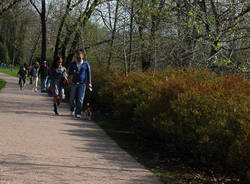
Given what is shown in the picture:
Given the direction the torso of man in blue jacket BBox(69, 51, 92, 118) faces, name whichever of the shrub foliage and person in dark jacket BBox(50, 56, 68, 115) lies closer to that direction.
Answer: the shrub foliage

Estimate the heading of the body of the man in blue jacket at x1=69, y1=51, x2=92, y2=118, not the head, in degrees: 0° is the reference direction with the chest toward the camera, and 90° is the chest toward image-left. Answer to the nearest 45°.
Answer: approximately 0°

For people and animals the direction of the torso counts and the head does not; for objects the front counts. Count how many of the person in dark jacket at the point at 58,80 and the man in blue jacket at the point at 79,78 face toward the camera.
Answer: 2

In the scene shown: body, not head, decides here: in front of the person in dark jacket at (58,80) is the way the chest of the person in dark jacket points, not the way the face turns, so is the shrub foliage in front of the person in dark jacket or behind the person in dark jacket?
in front

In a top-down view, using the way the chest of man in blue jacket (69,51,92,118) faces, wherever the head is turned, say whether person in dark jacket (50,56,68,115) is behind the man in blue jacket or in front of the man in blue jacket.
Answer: behind
